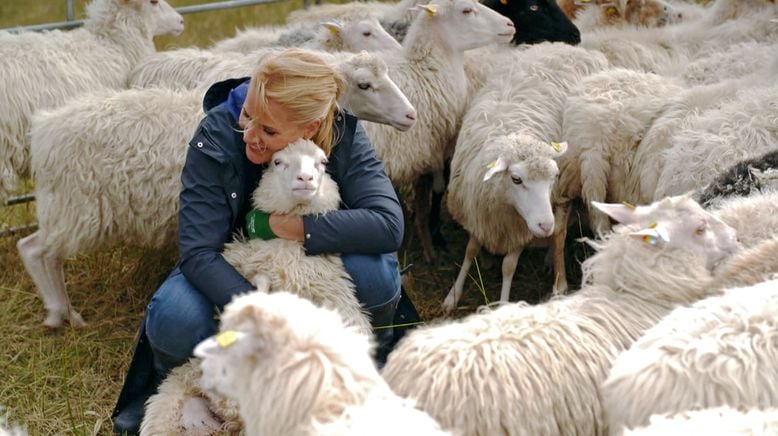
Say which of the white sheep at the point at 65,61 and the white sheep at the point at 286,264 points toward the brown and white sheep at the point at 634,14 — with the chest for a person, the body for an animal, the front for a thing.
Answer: the white sheep at the point at 65,61

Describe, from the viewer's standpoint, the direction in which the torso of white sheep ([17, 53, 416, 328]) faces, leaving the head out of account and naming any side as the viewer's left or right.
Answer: facing to the right of the viewer

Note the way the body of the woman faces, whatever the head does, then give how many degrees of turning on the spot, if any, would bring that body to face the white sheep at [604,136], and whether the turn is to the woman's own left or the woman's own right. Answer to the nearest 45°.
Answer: approximately 135° to the woman's own left

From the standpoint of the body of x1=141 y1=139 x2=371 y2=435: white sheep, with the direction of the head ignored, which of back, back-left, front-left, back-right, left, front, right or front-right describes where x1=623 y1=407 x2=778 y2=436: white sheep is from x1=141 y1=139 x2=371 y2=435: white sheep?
front-left

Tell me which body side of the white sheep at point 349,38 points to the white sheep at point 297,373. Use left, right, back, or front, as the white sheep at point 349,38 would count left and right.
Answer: right

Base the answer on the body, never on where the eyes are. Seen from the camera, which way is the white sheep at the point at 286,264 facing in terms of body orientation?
toward the camera

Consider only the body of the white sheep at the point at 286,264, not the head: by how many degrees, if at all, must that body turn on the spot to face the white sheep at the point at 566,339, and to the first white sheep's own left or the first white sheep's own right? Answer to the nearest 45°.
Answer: approximately 45° to the first white sheep's own left

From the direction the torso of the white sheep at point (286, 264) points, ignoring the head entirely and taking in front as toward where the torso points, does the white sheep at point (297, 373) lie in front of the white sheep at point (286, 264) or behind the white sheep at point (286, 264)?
in front

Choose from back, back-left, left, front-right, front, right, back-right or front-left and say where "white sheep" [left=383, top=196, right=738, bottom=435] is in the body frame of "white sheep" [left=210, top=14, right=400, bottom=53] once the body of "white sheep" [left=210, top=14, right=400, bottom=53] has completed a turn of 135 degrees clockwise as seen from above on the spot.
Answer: front-left

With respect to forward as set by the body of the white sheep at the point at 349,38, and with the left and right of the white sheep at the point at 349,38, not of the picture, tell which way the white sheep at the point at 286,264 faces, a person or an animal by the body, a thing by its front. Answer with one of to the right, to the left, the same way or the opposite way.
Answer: to the right

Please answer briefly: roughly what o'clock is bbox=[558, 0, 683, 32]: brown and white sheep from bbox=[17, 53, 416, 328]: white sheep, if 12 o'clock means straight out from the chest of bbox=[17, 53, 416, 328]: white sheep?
bbox=[558, 0, 683, 32]: brown and white sheep is roughly at 11 o'clock from bbox=[17, 53, 416, 328]: white sheep.
